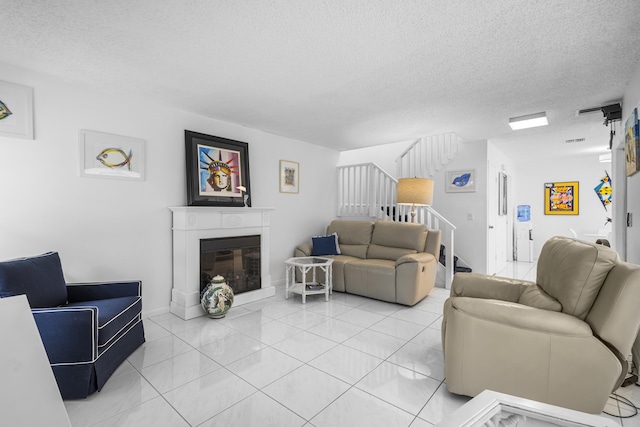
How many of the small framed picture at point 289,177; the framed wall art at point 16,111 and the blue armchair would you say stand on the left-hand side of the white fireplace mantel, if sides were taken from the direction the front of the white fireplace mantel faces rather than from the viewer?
1

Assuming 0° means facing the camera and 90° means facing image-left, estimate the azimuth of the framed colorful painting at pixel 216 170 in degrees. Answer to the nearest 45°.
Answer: approximately 315°

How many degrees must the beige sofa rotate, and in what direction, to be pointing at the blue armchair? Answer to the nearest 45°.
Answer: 0° — it already faces it

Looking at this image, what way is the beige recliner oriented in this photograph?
to the viewer's left

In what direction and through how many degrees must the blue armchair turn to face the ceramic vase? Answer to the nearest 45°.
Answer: approximately 90° to its left

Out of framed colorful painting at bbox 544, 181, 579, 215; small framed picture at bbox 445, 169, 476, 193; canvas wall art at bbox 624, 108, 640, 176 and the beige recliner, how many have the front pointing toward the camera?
2

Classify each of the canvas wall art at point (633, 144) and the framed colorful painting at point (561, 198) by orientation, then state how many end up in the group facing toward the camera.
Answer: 1

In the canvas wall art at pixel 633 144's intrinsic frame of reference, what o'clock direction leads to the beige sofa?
The beige sofa is roughly at 12 o'clock from the canvas wall art.

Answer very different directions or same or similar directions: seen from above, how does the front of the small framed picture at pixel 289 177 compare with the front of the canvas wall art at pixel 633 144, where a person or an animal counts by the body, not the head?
very different directions

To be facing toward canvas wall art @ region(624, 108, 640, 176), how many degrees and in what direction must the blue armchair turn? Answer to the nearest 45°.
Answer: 0° — it already faces it

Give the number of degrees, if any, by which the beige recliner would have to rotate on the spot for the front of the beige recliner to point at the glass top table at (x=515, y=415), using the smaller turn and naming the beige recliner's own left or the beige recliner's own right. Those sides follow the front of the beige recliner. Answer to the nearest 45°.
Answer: approximately 90° to the beige recliner's own left

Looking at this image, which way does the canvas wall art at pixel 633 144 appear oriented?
to the viewer's left

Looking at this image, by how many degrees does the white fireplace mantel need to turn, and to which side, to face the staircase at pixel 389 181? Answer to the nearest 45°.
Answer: approximately 45° to its left
